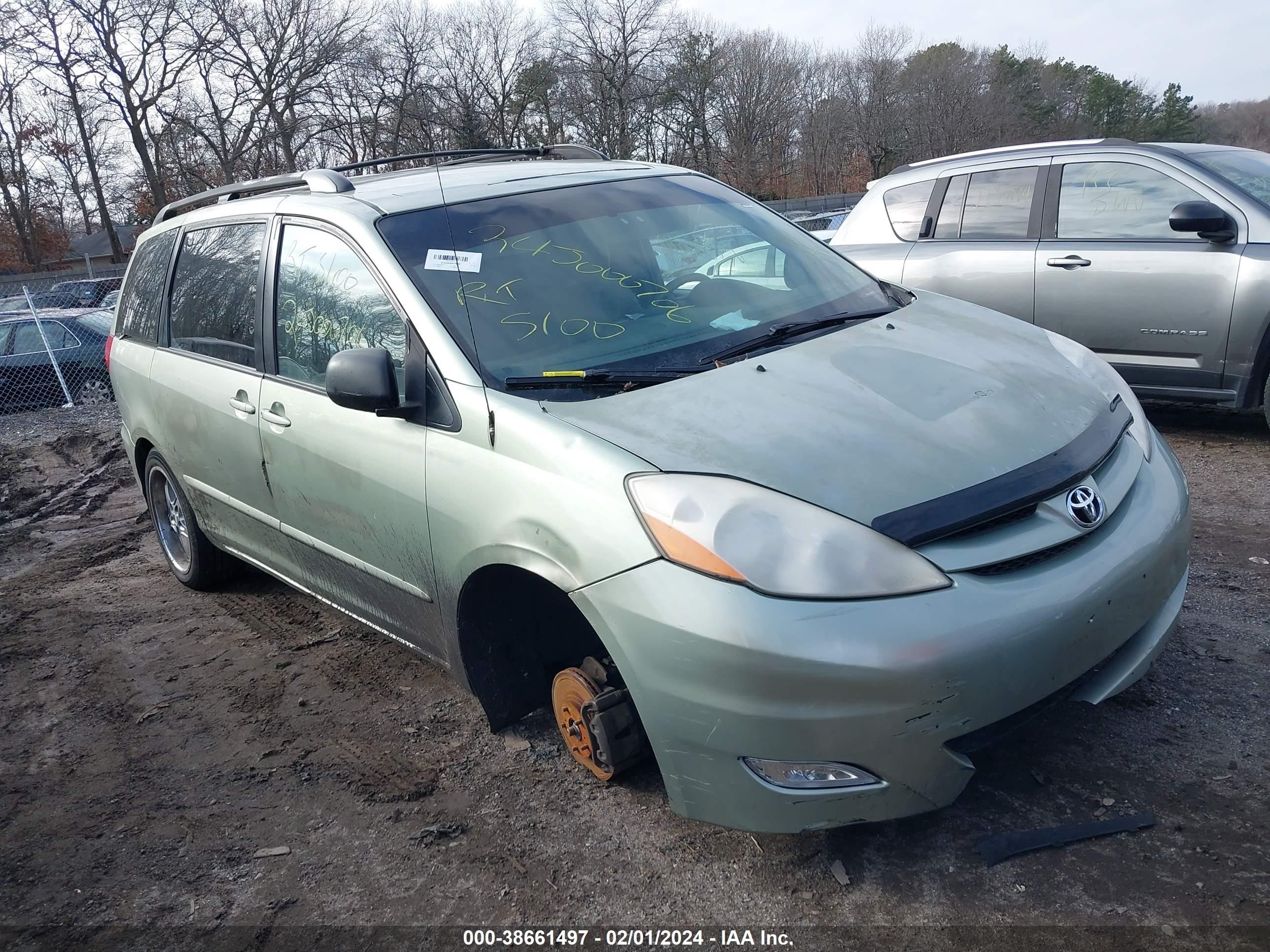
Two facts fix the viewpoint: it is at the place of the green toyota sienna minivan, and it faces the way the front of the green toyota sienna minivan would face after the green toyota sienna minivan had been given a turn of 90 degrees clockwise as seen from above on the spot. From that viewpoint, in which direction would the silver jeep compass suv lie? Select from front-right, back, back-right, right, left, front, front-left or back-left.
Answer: back

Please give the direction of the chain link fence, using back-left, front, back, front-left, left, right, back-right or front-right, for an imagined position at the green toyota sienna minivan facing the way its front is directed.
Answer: back

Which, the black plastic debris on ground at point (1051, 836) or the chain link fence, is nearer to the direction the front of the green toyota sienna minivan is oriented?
the black plastic debris on ground

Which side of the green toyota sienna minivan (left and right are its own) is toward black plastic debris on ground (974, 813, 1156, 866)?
front

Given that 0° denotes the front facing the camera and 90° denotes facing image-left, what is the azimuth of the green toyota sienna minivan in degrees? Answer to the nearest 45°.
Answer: approximately 315°
